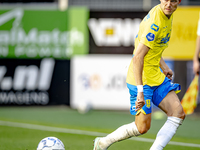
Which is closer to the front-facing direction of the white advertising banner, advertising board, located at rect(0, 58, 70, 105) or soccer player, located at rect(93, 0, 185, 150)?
the soccer player

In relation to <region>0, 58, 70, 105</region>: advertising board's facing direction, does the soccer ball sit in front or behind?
in front

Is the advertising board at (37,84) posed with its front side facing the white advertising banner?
no

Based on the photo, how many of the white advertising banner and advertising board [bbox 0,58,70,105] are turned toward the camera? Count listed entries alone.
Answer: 2

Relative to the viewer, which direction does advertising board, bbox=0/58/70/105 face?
toward the camera

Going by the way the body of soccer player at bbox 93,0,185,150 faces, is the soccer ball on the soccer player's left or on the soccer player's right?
on the soccer player's right

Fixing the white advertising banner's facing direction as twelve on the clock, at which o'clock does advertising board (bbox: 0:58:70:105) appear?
The advertising board is roughly at 3 o'clock from the white advertising banner.

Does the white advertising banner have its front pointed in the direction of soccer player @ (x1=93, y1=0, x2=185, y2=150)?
yes

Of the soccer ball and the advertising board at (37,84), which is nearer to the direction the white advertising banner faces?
the soccer ball

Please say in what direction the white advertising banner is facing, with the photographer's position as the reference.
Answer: facing the viewer

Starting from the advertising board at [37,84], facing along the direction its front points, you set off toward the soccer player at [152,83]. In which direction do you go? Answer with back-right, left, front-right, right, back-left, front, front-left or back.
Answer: front
